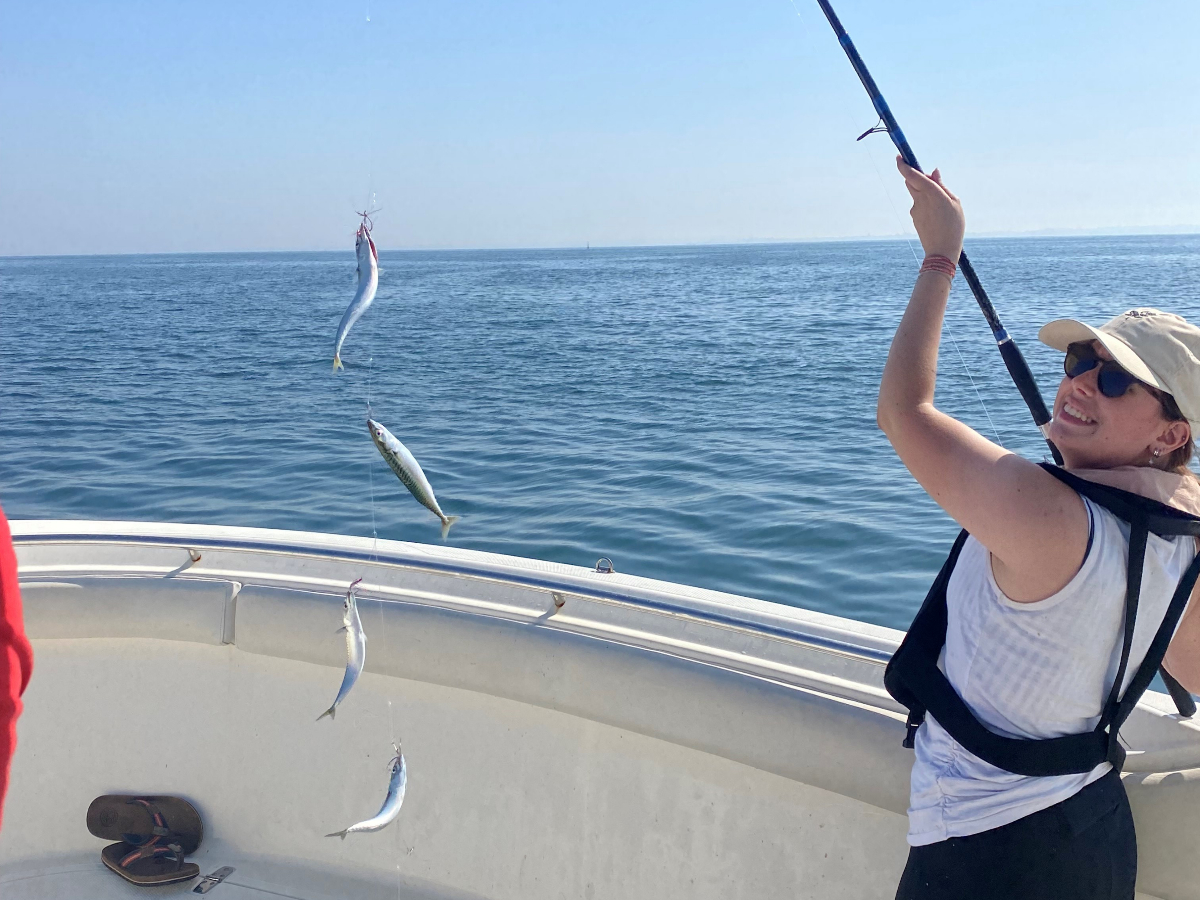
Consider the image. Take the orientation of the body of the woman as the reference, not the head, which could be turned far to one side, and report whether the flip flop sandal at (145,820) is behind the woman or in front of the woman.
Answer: in front

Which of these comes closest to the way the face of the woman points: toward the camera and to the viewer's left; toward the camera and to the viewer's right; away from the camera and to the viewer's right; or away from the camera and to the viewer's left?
toward the camera and to the viewer's left
